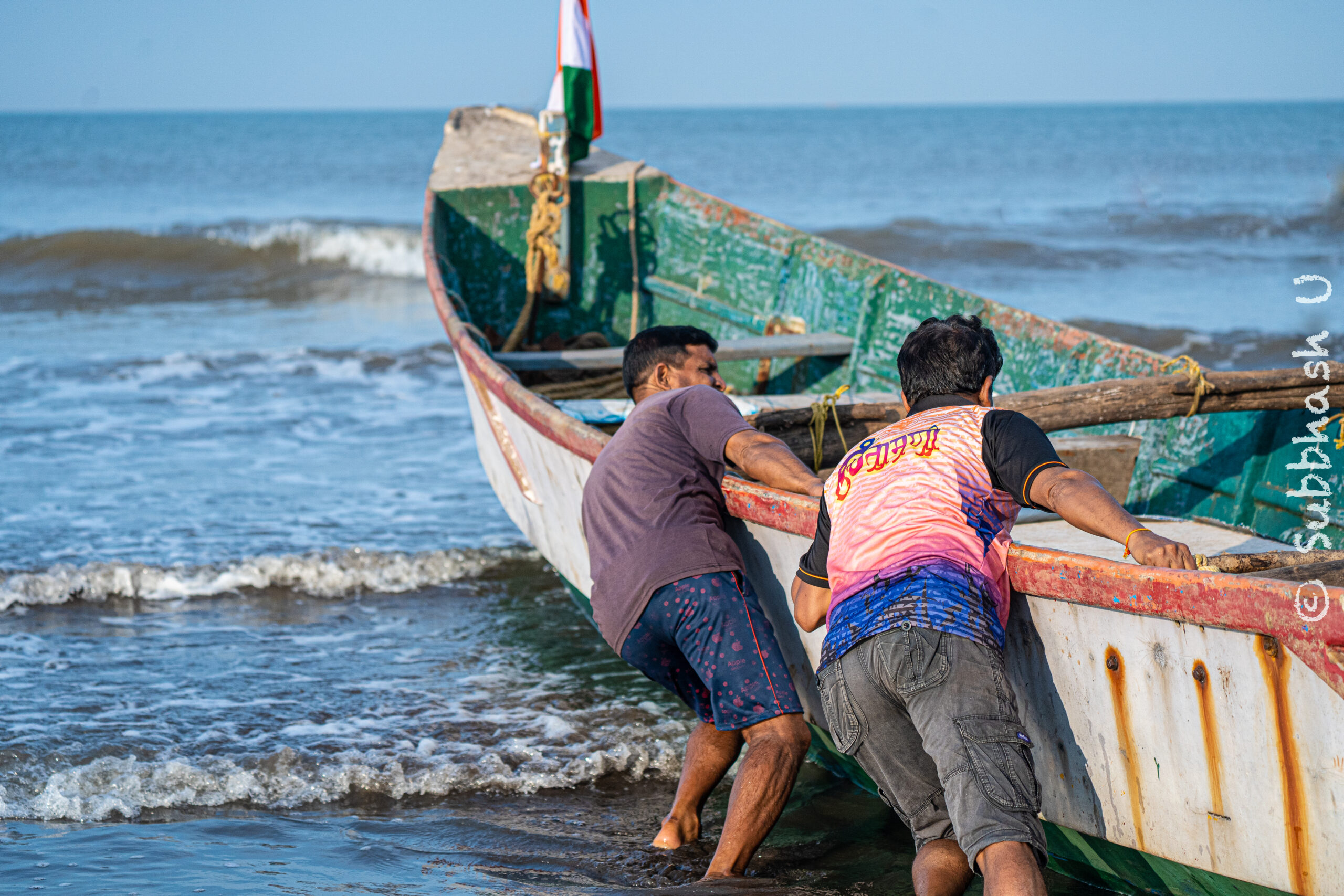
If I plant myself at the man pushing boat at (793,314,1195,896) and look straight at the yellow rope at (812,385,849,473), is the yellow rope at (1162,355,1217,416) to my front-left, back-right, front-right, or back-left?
front-right

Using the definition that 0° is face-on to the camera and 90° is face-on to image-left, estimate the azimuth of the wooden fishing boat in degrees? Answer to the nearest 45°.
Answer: approximately 135°

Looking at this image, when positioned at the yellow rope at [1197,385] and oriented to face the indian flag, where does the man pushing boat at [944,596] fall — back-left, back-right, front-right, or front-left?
back-left

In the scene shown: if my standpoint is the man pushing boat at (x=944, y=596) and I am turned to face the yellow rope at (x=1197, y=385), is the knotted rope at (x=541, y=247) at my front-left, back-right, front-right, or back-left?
front-left

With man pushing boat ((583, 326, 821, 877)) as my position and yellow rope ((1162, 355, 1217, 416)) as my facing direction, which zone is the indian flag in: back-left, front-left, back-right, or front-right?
front-left
